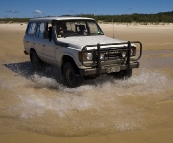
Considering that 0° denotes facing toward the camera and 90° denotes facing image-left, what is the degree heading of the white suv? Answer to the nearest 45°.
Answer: approximately 315°
